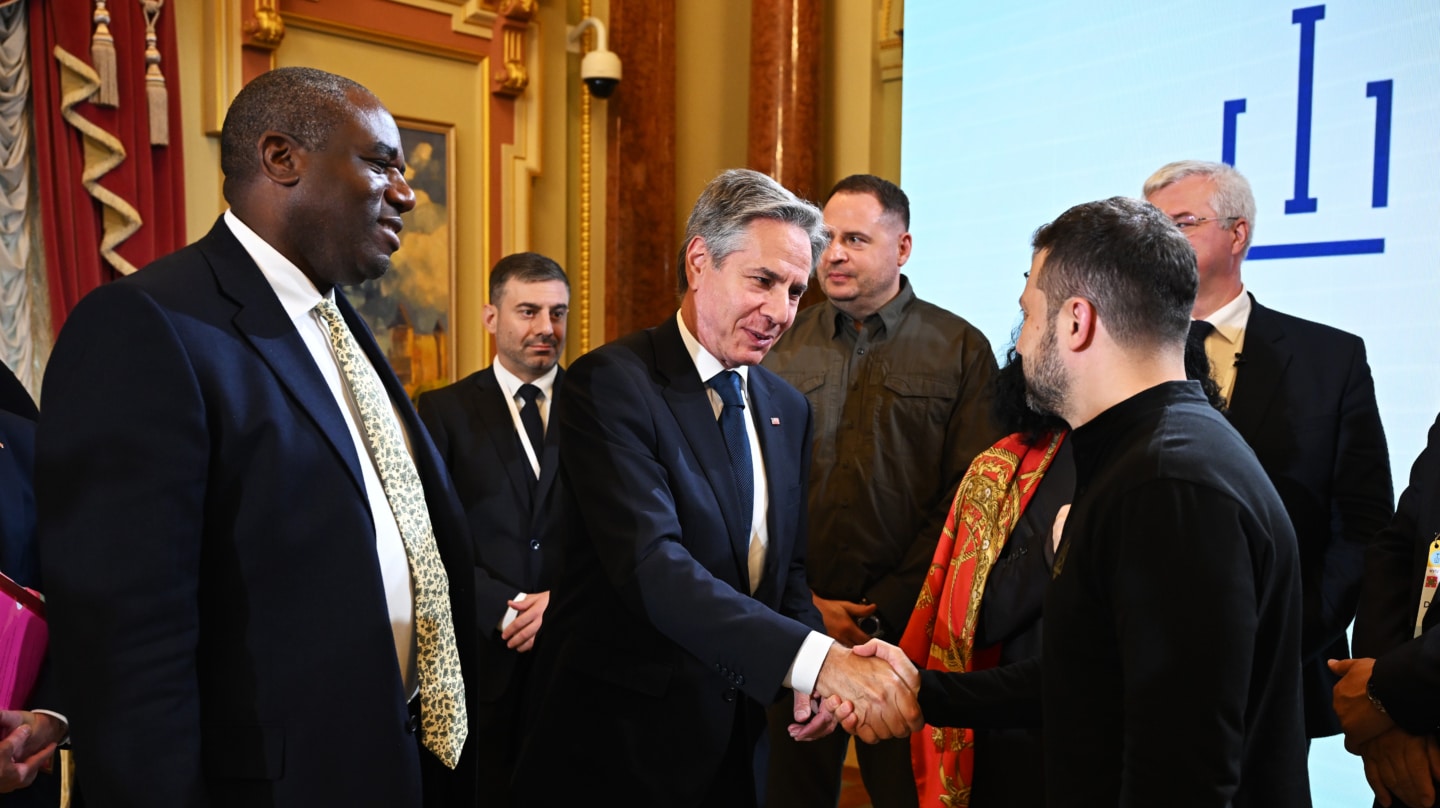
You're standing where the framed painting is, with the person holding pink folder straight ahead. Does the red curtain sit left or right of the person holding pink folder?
right

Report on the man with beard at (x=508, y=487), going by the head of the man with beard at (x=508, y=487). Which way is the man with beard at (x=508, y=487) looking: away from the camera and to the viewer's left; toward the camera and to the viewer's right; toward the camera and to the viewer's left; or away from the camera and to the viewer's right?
toward the camera and to the viewer's right

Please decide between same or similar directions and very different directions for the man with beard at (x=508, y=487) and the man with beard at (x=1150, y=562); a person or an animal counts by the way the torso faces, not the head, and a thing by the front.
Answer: very different directions

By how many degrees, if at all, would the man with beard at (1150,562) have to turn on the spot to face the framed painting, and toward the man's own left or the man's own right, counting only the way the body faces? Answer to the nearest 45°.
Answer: approximately 45° to the man's own right

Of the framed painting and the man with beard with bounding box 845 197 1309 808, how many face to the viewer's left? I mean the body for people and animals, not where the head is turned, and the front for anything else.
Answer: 1

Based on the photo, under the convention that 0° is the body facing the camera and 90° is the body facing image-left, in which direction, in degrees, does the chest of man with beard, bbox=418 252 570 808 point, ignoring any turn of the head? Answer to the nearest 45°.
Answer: approximately 315°

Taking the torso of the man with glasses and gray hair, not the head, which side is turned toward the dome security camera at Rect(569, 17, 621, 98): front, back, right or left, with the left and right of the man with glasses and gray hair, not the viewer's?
right

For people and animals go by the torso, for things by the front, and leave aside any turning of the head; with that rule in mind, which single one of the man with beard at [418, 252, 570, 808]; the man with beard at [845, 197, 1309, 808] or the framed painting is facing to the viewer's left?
the man with beard at [845, 197, 1309, 808]

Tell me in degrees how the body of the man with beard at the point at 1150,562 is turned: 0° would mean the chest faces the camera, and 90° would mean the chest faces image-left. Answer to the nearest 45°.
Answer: approximately 90°

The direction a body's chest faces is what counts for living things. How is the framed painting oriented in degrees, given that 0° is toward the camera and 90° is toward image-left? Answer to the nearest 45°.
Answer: approximately 315°
